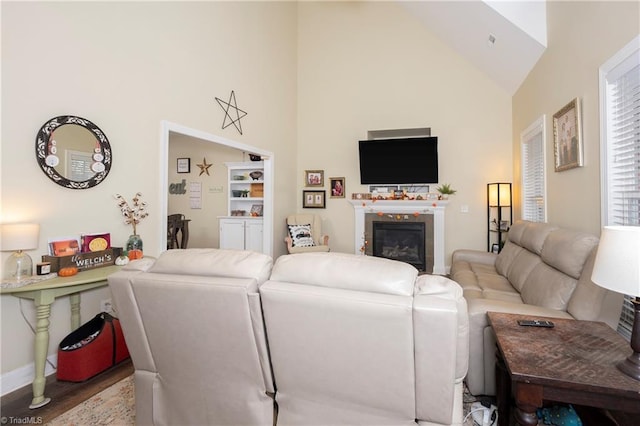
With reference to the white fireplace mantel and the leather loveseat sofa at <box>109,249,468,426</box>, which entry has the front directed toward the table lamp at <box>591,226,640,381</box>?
the white fireplace mantel

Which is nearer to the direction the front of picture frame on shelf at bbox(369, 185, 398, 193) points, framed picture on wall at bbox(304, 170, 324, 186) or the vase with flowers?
the vase with flowers

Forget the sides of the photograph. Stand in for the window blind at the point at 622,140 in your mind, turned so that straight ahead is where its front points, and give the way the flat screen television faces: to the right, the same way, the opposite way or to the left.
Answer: to the left

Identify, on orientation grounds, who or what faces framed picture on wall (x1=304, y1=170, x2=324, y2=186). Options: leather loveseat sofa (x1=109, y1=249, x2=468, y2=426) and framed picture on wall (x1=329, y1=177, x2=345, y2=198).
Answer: the leather loveseat sofa

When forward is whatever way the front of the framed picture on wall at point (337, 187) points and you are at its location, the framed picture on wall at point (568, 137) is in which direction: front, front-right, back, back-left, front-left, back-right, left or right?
front-left

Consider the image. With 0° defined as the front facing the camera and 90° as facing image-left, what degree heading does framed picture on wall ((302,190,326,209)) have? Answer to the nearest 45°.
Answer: approximately 0°

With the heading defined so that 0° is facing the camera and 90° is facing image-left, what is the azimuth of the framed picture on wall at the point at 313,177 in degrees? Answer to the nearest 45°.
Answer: approximately 0°

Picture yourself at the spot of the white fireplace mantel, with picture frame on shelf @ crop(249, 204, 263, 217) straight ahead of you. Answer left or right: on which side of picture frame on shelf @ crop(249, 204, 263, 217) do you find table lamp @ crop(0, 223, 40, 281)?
left

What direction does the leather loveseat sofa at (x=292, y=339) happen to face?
away from the camera

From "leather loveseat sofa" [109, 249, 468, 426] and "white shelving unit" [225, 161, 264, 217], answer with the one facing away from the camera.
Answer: the leather loveseat sofa
